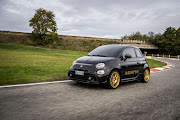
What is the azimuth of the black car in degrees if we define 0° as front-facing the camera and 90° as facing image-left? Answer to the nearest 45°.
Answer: approximately 45°

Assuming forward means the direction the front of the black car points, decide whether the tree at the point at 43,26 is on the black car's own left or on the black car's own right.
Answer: on the black car's own right
